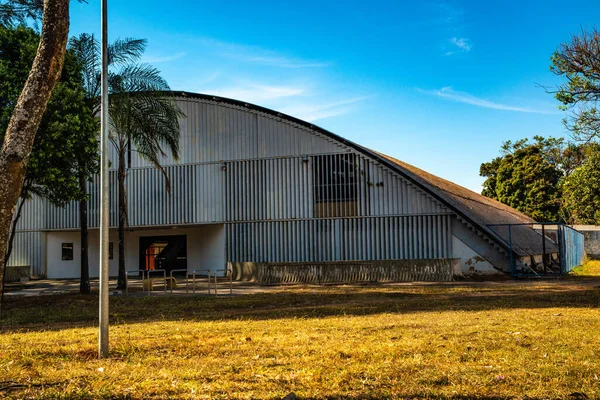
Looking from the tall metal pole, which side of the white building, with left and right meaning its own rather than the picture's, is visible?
front

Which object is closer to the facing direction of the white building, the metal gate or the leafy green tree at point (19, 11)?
the leafy green tree

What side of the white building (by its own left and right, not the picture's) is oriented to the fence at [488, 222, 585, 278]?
left

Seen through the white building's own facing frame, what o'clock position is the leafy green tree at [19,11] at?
The leafy green tree is roughly at 1 o'clock from the white building.

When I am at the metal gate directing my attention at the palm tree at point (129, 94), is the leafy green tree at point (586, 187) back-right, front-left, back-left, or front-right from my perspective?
back-right

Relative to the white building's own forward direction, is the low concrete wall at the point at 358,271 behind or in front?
in front

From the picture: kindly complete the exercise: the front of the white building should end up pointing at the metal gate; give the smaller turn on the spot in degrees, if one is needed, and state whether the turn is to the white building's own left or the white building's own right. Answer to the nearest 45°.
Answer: approximately 90° to the white building's own left

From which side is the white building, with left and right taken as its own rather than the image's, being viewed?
front

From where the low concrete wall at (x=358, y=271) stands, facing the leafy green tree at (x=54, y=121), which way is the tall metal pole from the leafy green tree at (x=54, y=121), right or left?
left
